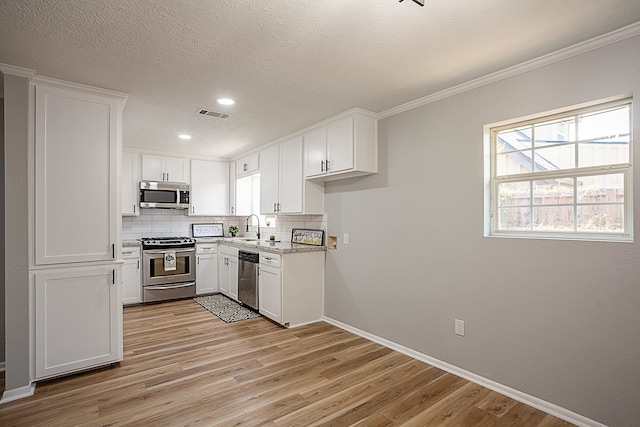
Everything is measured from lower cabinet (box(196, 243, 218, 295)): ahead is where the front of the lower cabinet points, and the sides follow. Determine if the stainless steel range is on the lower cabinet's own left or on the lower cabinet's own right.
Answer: on the lower cabinet's own right

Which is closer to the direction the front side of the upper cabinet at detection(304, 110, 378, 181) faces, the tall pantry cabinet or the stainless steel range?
the tall pantry cabinet

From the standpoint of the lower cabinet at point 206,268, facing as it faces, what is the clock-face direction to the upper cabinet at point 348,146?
The upper cabinet is roughly at 11 o'clock from the lower cabinet.

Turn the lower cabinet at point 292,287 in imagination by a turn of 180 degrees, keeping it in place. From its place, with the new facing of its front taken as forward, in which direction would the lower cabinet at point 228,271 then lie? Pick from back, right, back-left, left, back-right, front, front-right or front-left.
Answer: left

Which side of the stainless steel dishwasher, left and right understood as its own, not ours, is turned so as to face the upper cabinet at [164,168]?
right

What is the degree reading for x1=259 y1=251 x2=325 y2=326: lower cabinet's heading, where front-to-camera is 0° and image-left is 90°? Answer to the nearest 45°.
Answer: approximately 45°

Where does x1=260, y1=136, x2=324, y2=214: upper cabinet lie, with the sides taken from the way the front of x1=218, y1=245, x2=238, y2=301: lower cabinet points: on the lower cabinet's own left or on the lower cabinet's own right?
on the lower cabinet's own left
